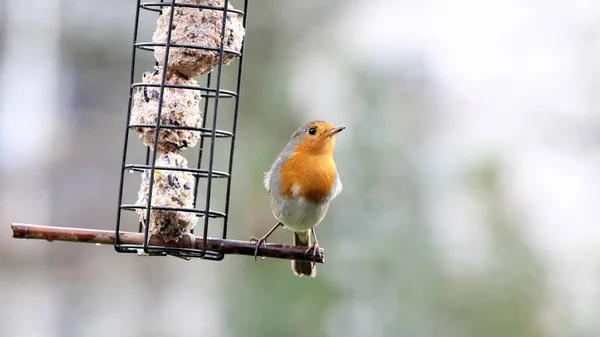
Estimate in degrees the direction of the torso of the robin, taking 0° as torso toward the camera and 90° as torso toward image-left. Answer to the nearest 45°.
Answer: approximately 315°
